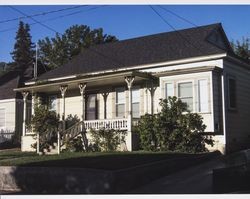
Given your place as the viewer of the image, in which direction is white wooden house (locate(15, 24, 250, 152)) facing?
facing the viewer and to the left of the viewer

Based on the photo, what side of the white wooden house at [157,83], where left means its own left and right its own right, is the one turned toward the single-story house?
right
